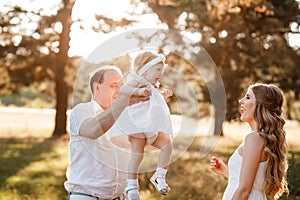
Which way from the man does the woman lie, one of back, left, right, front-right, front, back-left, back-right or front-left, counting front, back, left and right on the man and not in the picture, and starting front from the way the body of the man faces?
front-left

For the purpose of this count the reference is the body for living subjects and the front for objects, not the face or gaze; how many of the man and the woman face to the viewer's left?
1

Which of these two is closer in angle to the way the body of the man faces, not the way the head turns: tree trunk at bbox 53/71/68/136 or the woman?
the woman

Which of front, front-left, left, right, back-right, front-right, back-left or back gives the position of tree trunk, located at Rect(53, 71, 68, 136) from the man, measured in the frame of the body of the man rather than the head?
back-left

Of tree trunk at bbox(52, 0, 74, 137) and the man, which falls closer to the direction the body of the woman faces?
the man

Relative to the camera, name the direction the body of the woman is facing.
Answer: to the viewer's left

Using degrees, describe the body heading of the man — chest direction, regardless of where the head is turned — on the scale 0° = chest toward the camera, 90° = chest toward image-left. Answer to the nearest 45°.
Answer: approximately 315°

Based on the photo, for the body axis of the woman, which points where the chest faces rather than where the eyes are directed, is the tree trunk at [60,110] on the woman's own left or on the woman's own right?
on the woman's own right

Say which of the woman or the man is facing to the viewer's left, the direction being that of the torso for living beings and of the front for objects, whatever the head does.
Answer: the woman

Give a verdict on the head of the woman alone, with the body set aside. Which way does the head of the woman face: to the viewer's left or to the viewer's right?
to the viewer's left

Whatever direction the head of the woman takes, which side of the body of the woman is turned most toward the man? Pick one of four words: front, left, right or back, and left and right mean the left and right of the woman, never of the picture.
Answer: front
